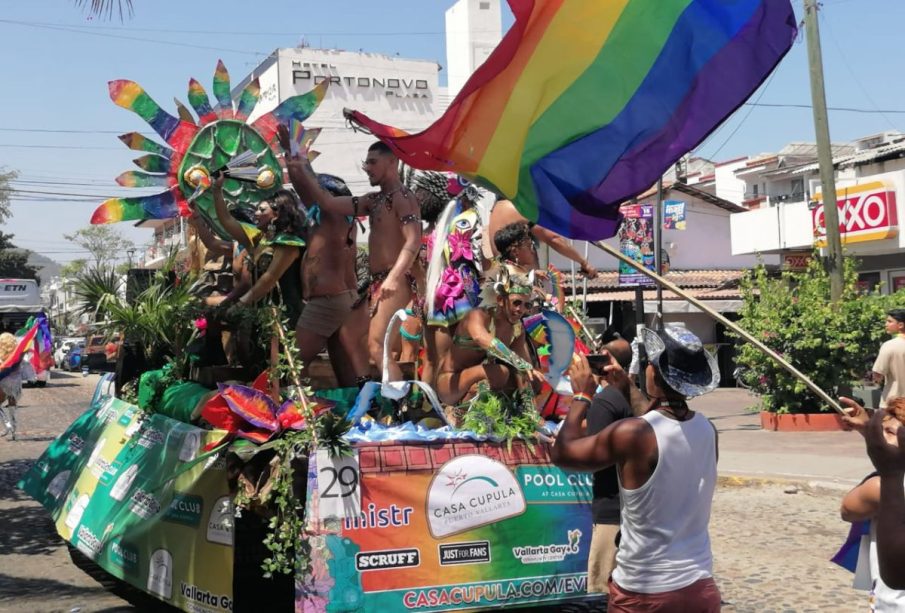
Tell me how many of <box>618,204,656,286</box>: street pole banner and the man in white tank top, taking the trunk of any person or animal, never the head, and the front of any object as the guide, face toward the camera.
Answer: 1

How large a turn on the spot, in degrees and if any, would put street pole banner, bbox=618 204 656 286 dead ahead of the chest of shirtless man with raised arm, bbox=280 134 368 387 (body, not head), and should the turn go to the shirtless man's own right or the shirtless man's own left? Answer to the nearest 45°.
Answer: approximately 90° to the shirtless man's own right

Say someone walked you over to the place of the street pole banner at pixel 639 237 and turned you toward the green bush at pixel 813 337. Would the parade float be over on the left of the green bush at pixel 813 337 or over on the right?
right

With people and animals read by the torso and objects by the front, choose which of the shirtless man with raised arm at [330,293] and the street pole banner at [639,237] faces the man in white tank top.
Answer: the street pole banner

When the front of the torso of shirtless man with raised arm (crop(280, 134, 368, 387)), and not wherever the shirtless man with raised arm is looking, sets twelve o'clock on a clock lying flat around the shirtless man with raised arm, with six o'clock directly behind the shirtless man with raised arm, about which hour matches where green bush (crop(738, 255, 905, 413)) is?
The green bush is roughly at 3 o'clock from the shirtless man with raised arm.

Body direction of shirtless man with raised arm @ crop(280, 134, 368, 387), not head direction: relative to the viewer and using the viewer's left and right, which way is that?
facing away from the viewer and to the left of the viewer

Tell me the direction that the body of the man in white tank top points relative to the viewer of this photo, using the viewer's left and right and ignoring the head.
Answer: facing away from the viewer and to the left of the viewer

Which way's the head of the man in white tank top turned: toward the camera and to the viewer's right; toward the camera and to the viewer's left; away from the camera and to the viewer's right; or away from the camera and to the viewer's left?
away from the camera and to the viewer's left

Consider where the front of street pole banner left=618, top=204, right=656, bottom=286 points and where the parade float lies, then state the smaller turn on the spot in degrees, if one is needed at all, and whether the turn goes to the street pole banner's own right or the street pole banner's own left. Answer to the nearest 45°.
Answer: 0° — it already faces it
